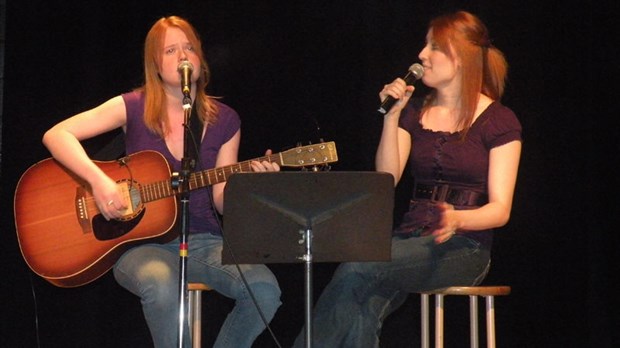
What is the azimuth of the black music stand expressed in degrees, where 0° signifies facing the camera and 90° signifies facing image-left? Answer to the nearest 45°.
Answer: approximately 180°

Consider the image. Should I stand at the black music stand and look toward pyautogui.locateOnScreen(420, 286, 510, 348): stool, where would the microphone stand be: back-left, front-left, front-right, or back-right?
back-left

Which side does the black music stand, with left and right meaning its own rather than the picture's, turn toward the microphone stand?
left

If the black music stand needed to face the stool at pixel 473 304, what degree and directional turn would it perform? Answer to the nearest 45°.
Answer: approximately 45° to its right
